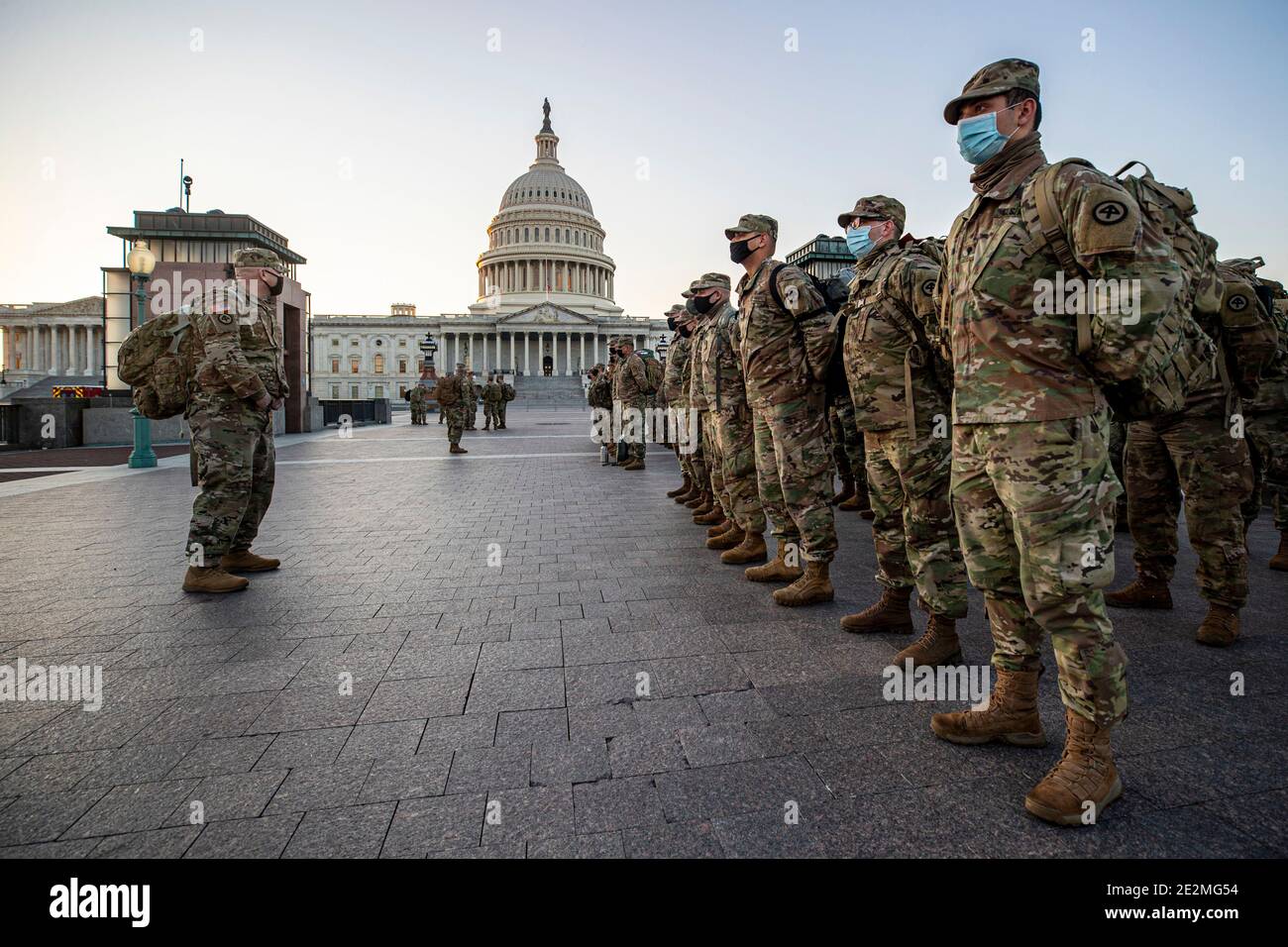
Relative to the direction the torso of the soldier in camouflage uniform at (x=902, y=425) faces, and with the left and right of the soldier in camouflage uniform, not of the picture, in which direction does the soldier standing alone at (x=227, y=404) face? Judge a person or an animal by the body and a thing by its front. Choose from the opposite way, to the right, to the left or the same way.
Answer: the opposite way

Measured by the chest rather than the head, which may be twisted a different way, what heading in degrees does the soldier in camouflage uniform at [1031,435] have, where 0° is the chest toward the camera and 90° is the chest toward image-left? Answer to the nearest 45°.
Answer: approximately 45°

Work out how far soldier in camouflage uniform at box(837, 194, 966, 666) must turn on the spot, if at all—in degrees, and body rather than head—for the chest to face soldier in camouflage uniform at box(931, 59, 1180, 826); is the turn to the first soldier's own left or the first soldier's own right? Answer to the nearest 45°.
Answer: approximately 45° to the first soldier's own left

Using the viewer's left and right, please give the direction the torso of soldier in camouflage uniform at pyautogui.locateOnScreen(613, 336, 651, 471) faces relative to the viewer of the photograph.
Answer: facing to the left of the viewer

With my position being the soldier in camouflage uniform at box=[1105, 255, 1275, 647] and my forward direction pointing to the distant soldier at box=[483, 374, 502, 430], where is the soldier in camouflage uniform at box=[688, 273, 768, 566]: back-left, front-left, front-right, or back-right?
front-left

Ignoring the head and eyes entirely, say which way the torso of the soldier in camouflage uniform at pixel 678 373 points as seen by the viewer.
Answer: to the viewer's left

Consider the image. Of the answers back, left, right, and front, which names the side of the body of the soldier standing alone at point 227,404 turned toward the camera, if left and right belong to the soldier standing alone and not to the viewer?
right

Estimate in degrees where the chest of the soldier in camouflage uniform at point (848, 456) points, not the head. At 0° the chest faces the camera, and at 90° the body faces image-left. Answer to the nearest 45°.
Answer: approximately 90°

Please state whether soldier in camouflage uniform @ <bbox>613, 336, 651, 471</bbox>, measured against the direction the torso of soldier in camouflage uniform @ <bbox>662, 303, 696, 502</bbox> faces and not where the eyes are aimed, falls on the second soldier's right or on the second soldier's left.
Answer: on the second soldier's right

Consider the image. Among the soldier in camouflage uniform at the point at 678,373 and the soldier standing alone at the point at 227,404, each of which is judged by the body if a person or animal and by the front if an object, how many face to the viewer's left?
1

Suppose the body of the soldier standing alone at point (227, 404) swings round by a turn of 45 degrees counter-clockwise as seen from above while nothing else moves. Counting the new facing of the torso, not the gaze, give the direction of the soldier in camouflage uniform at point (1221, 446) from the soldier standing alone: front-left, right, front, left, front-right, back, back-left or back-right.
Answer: right

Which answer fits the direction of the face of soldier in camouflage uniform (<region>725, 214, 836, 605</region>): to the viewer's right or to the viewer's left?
to the viewer's left

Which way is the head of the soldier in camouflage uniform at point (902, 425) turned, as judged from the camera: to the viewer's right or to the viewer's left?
to the viewer's left

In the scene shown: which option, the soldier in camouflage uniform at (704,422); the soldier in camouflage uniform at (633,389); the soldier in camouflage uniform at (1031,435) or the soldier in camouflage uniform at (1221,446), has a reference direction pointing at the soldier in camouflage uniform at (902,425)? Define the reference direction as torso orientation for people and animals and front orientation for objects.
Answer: the soldier in camouflage uniform at (1221,446)

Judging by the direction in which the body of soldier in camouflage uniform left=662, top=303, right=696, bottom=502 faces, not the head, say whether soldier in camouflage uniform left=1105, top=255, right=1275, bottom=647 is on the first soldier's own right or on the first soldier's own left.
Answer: on the first soldier's own left

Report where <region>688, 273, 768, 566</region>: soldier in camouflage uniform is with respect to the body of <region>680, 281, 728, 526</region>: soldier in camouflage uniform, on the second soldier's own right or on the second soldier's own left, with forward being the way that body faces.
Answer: on the second soldier's own left

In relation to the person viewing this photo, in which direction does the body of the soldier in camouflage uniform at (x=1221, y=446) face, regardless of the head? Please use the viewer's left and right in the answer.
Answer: facing the viewer and to the left of the viewer

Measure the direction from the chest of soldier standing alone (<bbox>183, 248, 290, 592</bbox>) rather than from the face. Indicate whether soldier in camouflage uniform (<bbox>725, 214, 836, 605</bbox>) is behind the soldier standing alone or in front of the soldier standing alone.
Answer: in front

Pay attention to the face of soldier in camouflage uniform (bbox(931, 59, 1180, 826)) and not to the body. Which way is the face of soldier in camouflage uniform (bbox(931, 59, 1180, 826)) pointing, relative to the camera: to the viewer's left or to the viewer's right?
to the viewer's left

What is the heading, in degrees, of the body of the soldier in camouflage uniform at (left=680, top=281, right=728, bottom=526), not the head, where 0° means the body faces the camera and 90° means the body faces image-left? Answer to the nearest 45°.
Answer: approximately 90°
